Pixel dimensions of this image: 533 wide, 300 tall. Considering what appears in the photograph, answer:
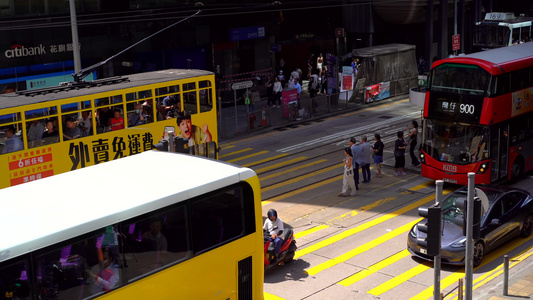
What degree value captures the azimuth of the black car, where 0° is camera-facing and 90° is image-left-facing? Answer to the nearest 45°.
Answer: approximately 45°

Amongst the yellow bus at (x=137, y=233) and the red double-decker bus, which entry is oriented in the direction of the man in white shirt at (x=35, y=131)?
the red double-decker bus

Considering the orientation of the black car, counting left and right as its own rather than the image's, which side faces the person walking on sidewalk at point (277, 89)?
right

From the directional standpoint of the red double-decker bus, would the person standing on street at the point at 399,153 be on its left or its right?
on its right

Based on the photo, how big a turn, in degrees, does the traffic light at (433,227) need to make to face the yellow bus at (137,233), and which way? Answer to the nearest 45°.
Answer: approximately 45° to its left

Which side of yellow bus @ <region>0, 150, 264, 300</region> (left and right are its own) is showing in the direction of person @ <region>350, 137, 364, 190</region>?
back

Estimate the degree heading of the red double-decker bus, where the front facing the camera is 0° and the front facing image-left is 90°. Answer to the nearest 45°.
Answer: approximately 45°
